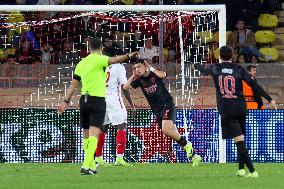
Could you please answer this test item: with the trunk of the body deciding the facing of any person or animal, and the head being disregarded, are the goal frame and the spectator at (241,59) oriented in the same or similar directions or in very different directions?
same or similar directions

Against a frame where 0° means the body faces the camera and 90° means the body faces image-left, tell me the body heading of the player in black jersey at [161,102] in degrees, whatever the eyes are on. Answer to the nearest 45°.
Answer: approximately 45°

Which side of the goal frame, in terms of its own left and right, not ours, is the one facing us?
front

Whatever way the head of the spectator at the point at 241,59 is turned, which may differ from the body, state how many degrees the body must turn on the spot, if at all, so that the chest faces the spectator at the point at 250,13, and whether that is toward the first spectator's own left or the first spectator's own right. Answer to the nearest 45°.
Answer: approximately 180°

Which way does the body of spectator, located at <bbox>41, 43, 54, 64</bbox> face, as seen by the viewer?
toward the camera

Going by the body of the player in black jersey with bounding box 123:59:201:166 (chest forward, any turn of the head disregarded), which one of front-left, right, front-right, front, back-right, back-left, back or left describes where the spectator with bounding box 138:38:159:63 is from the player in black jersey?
back-right

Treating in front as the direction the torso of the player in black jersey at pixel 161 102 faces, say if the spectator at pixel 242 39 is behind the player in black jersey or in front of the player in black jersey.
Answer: behind

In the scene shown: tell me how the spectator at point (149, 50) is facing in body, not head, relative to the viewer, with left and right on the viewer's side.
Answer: facing the viewer

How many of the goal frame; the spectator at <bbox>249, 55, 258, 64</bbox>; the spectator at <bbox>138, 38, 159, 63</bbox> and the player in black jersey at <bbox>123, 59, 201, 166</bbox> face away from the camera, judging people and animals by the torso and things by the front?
0

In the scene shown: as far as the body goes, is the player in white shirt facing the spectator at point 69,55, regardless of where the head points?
no

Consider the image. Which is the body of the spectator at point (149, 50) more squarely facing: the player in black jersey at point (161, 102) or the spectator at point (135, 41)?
the player in black jersey
